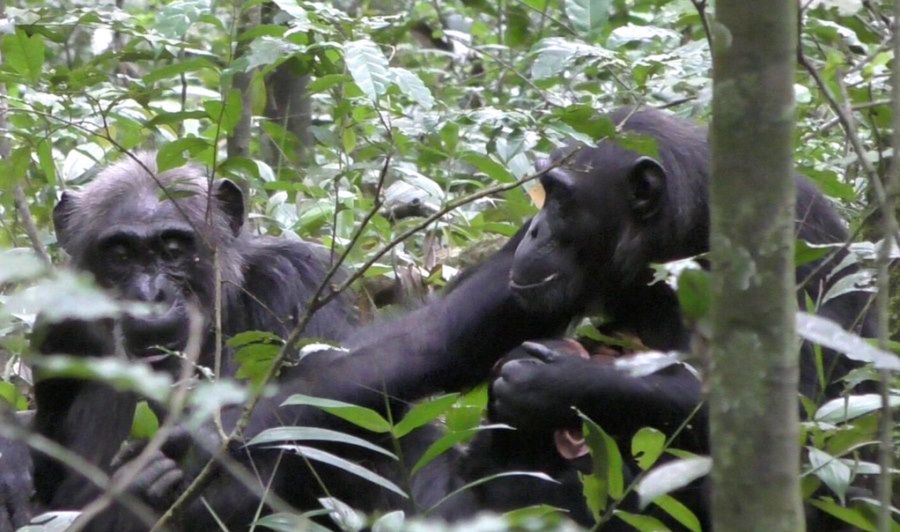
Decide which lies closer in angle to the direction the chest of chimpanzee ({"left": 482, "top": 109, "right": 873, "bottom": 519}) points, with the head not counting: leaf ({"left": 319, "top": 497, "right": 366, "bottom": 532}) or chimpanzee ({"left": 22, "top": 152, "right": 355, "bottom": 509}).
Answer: the chimpanzee

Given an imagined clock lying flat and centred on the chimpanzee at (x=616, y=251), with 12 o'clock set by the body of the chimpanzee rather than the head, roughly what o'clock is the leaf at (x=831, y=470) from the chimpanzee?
The leaf is roughly at 8 o'clock from the chimpanzee.

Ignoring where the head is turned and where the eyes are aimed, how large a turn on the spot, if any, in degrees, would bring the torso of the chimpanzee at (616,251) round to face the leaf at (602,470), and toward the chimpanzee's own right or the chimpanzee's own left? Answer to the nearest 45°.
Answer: approximately 90° to the chimpanzee's own left

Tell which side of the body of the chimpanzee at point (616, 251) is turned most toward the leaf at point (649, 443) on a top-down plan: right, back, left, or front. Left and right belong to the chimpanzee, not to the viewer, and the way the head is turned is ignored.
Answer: left

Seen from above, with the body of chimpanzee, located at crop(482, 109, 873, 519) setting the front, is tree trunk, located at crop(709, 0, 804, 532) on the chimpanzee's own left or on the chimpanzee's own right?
on the chimpanzee's own left

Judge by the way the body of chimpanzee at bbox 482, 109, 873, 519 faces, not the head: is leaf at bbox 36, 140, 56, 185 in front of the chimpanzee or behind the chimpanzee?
in front

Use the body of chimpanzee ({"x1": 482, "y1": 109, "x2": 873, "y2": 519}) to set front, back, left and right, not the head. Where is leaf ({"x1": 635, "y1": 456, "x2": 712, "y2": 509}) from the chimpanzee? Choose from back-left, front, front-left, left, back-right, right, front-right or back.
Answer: left

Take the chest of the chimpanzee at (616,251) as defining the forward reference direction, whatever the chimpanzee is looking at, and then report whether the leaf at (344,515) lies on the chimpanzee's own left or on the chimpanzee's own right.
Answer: on the chimpanzee's own left

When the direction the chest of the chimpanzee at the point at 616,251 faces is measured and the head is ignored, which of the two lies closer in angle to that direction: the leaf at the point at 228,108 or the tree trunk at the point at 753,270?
the leaf

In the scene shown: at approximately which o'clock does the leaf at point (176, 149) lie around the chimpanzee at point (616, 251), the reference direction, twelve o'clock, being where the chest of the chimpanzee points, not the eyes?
The leaf is roughly at 11 o'clock from the chimpanzee.

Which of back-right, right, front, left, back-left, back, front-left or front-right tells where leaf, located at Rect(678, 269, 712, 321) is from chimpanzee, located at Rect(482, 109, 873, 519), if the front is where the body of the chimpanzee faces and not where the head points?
left

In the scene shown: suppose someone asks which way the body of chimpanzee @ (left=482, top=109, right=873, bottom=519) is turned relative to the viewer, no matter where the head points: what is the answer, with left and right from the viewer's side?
facing to the left of the viewer
